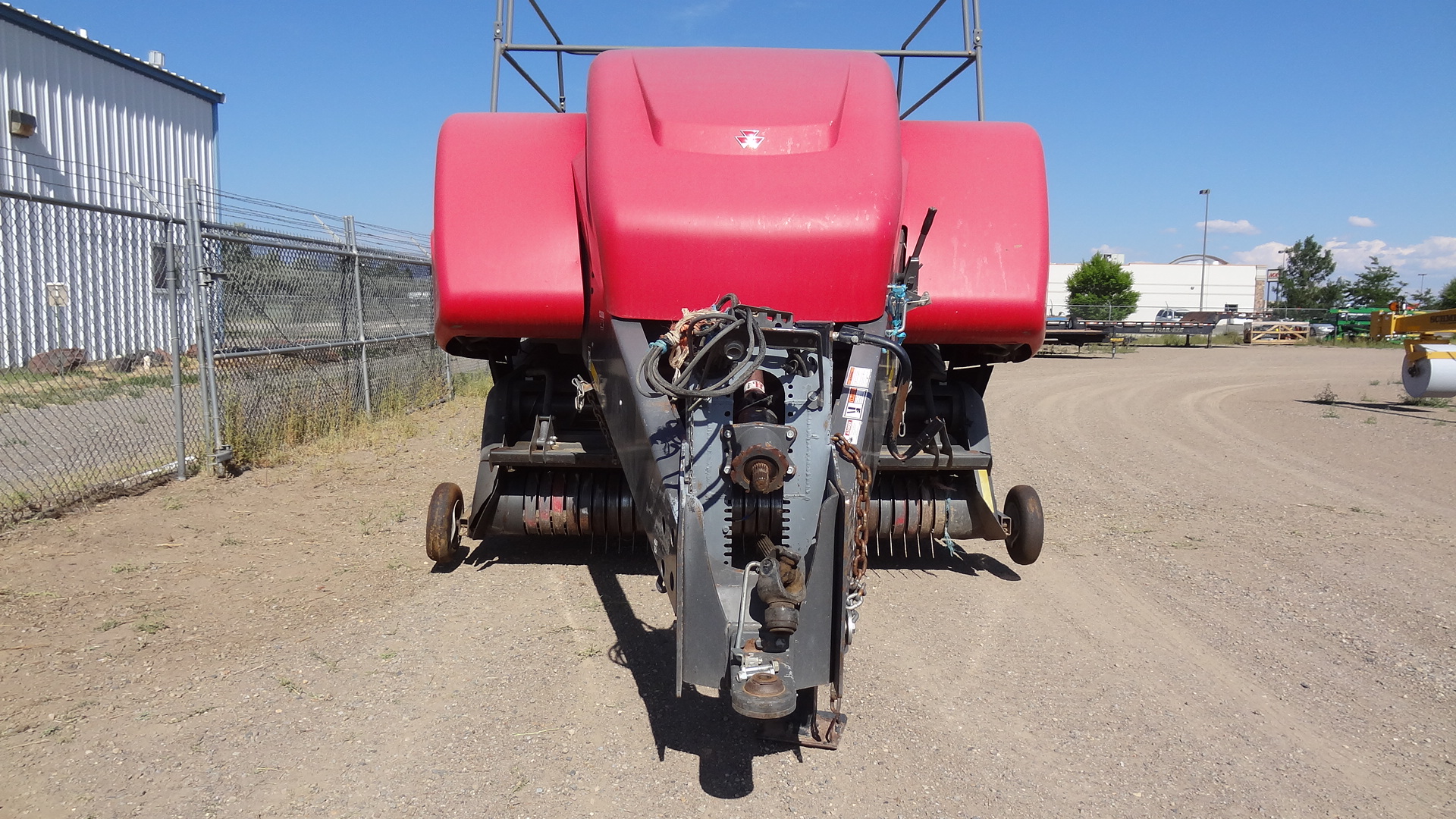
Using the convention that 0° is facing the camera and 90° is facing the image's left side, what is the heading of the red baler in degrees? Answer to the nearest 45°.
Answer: approximately 0°

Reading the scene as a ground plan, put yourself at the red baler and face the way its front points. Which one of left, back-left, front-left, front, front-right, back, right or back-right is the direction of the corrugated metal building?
back-right

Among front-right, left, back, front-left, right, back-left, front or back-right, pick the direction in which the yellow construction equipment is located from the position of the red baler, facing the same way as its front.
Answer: back-left
